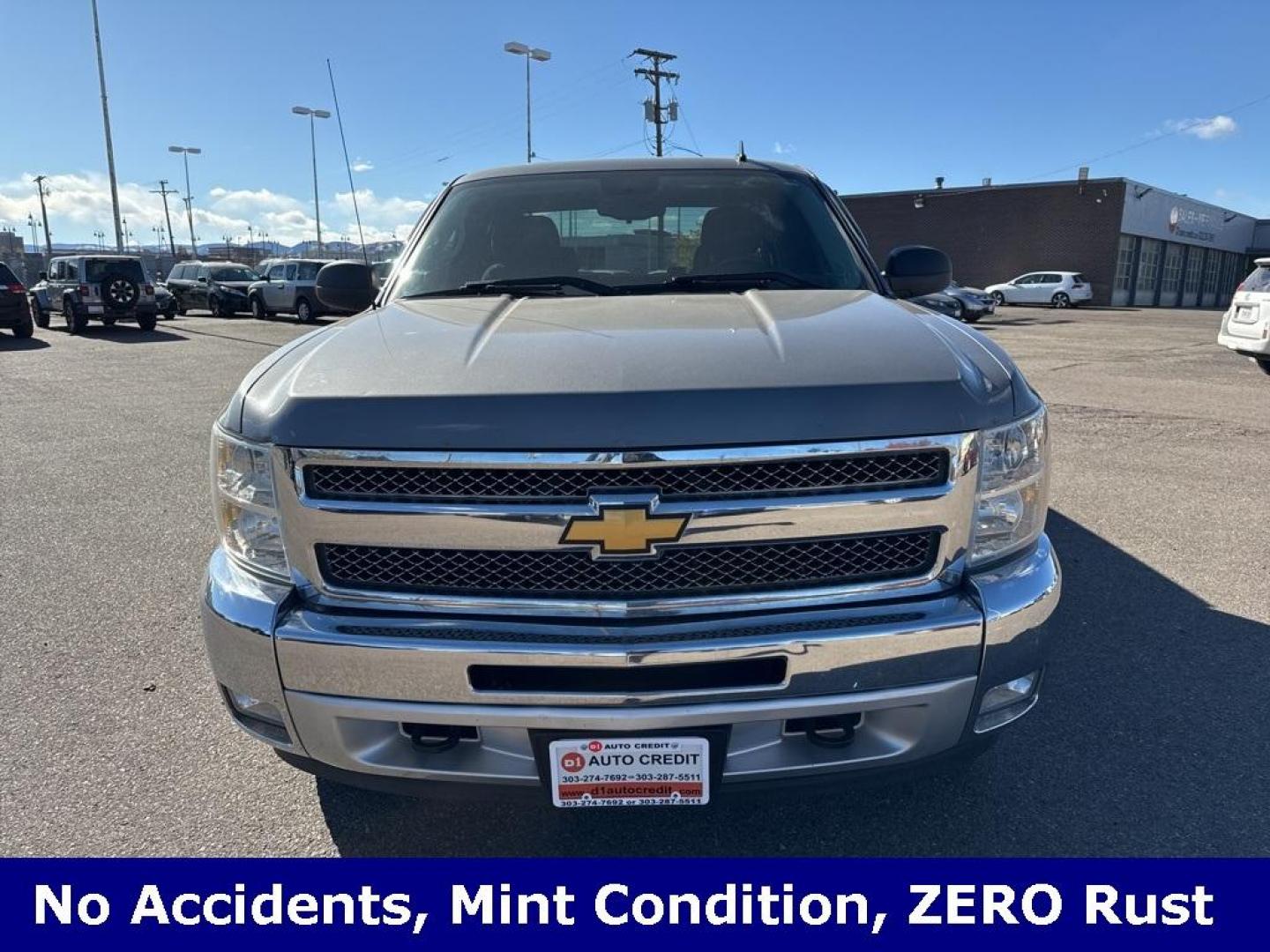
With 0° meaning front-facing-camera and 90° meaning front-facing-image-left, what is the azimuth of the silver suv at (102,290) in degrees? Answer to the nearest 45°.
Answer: approximately 135°

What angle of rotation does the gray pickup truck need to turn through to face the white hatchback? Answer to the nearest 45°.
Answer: approximately 135° to its left

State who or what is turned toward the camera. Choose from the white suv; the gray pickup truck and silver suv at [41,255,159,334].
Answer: the gray pickup truck

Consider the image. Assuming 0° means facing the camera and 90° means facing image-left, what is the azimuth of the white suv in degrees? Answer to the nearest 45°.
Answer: approximately 225°

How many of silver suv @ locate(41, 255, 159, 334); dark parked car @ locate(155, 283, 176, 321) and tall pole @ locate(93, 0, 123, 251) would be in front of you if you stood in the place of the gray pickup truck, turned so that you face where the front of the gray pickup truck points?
0

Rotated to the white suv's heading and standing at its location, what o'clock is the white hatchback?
The white hatchback is roughly at 10 o'clock from the white suv.

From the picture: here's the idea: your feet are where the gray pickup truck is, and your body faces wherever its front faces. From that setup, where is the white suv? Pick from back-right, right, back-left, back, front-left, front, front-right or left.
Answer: back-left

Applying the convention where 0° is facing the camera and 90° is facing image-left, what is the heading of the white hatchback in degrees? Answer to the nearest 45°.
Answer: approximately 135°

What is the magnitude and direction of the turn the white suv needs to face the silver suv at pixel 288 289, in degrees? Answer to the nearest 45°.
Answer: approximately 135° to its left

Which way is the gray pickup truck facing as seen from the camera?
toward the camera

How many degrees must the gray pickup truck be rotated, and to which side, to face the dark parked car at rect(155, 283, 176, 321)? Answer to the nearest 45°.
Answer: approximately 135° to its right

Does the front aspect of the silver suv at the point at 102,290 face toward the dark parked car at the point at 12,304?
no
